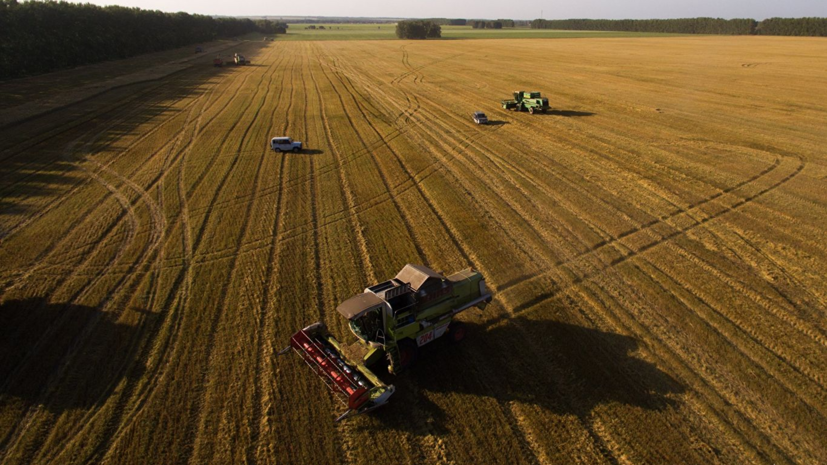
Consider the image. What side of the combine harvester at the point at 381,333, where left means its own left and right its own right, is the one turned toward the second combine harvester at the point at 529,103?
back

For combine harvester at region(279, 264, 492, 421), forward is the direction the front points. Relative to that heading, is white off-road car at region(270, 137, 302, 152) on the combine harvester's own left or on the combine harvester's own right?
on the combine harvester's own right

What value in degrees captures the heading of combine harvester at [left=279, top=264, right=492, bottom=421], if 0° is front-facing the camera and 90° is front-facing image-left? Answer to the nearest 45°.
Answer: approximately 45°
